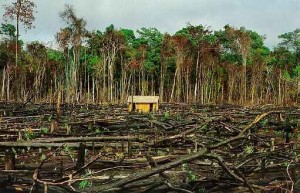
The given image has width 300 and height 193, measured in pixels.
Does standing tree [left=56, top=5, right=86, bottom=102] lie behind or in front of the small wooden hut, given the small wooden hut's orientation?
behind

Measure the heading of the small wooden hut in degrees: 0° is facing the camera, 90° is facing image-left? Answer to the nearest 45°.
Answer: approximately 0°
